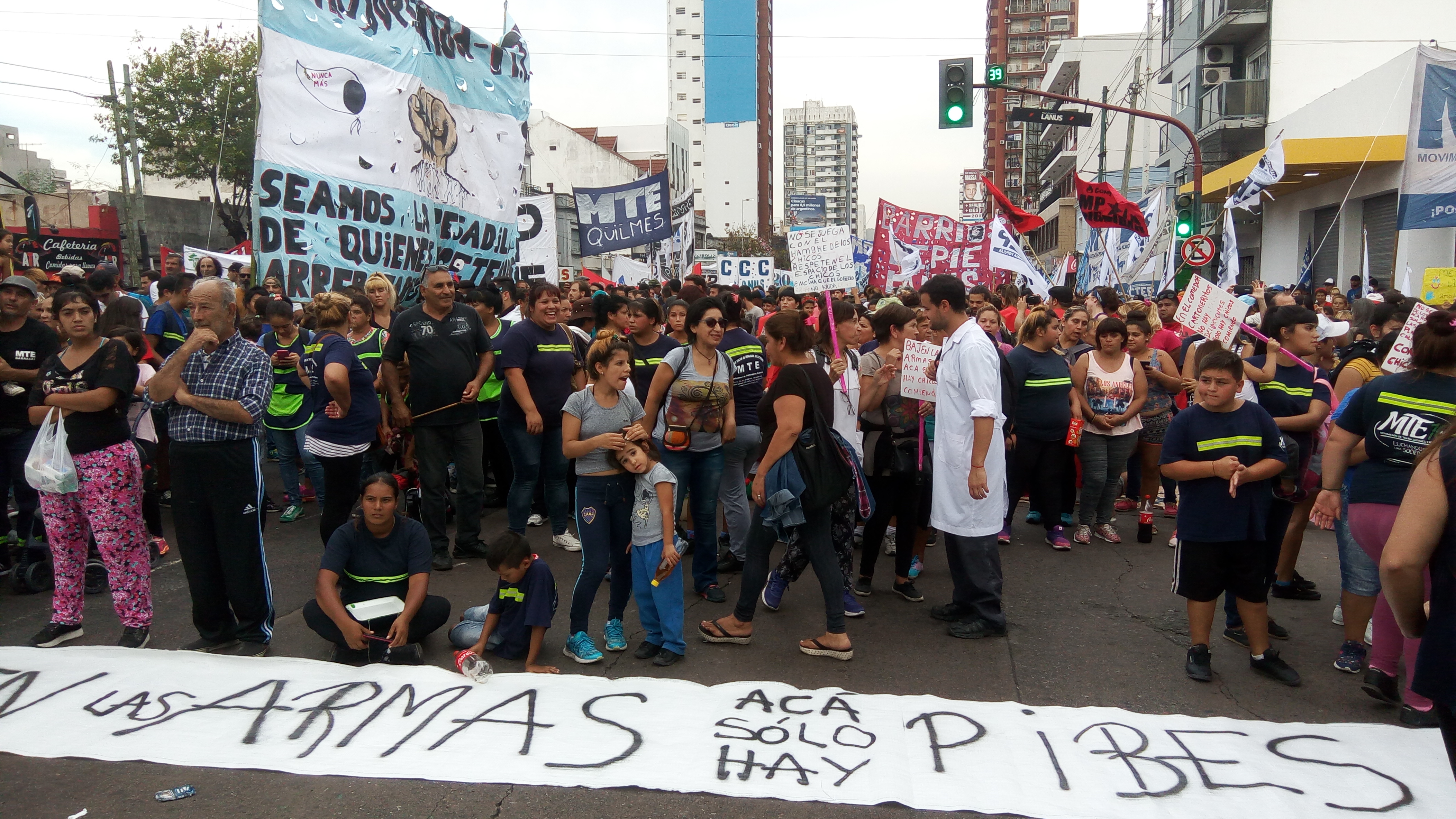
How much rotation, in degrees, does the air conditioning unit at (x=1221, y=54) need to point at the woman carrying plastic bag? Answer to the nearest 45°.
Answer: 0° — it already faces them

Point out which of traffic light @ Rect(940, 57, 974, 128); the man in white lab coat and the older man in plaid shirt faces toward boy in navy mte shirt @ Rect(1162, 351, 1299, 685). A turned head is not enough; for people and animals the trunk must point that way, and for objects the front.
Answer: the traffic light

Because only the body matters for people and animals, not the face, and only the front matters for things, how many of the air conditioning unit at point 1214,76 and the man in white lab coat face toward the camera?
1

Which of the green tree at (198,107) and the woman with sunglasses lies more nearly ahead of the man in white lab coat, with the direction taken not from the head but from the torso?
the woman with sunglasses

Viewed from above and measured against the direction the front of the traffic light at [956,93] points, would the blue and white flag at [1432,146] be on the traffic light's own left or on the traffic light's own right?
on the traffic light's own left

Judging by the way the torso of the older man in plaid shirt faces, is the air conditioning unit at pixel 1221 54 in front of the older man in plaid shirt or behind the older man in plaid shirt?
behind

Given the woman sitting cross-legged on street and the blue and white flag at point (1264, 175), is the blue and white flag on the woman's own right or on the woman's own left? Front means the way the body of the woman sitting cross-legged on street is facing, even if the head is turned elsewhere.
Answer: on the woman's own left

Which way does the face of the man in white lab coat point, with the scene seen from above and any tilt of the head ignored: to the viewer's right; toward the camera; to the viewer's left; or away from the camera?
to the viewer's left

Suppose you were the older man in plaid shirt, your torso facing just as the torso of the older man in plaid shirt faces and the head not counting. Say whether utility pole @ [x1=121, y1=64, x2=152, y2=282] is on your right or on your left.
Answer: on your right
